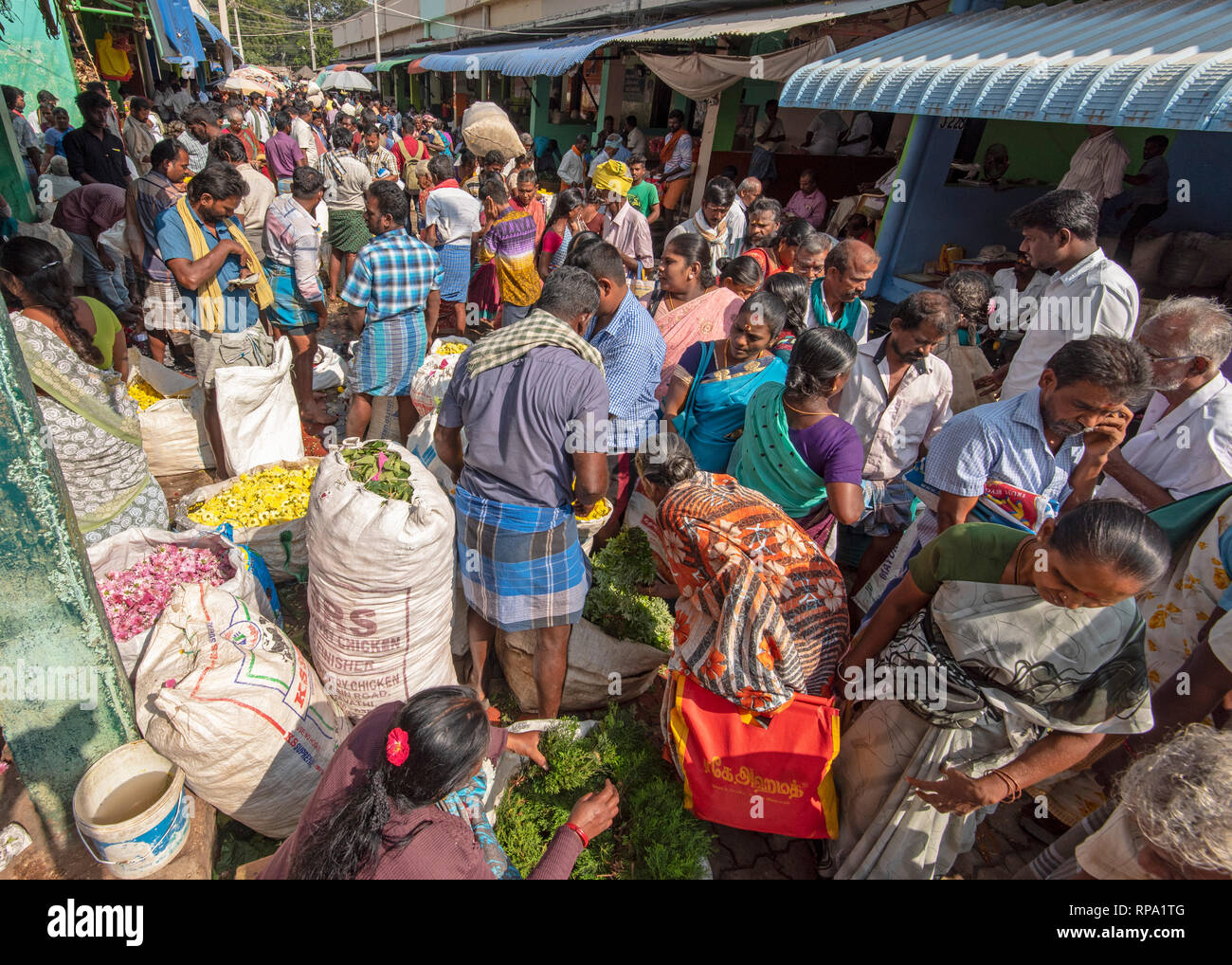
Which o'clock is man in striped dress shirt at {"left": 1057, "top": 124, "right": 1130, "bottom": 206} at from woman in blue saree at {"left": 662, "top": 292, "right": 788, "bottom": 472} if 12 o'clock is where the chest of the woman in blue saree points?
The man in striped dress shirt is roughly at 7 o'clock from the woman in blue saree.

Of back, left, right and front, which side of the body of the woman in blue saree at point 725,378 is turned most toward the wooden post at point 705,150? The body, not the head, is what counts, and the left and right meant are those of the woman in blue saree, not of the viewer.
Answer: back

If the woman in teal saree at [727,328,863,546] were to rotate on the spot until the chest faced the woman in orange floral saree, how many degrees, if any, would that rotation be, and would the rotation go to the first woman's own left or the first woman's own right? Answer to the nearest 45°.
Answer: approximately 135° to the first woman's own right

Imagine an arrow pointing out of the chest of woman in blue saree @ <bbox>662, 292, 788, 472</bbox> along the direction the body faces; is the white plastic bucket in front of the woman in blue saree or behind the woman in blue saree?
in front

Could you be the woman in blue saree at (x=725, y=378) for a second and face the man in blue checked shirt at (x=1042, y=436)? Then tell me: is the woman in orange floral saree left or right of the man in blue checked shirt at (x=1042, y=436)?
right

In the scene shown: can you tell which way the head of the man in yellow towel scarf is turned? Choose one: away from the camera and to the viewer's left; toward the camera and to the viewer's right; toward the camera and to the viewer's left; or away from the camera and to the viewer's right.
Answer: toward the camera and to the viewer's right

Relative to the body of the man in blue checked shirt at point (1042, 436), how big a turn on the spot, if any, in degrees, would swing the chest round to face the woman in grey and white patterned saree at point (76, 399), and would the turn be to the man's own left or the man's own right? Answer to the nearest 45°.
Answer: approximately 90° to the man's own right

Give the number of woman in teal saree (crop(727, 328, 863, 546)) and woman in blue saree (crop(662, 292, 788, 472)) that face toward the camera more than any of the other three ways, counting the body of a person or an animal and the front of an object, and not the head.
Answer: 1

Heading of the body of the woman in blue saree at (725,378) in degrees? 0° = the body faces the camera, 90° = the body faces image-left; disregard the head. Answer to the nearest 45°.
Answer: approximately 0°

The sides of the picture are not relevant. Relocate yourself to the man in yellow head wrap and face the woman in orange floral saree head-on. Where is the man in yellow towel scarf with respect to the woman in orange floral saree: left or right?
right

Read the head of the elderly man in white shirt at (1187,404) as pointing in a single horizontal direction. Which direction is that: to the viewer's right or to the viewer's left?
to the viewer's left
